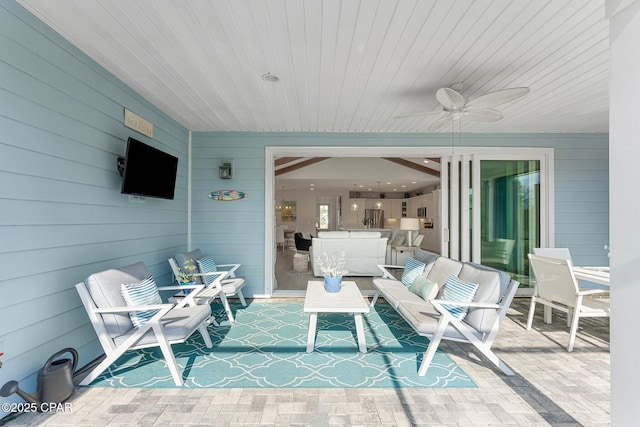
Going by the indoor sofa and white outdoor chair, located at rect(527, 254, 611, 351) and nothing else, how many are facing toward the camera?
0

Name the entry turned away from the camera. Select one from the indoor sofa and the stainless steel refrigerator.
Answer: the indoor sofa

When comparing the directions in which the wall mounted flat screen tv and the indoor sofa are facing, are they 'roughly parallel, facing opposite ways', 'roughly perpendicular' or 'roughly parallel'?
roughly perpendicular

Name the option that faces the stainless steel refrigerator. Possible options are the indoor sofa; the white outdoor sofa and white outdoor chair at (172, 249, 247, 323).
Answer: the indoor sofa

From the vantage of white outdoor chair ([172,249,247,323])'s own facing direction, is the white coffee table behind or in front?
in front

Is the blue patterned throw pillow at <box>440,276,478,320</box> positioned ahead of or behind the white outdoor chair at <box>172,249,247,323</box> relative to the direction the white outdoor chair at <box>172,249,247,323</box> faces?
ahead

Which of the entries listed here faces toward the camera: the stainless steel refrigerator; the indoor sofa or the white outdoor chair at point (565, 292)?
the stainless steel refrigerator

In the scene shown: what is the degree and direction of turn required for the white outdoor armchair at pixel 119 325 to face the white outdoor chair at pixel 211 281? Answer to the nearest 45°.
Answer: approximately 90° to its left

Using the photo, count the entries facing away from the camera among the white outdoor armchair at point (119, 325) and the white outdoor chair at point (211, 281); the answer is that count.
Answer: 0

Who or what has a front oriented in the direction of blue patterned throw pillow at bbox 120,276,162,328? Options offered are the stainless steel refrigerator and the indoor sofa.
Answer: the stainless steel refrigerator

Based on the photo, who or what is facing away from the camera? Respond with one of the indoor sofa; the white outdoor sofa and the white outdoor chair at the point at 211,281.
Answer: the indoor sofa

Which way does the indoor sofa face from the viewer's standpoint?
away from the camera

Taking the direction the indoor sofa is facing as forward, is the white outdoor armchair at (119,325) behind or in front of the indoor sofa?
behind

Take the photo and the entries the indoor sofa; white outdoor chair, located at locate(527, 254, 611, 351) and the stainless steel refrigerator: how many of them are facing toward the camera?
1

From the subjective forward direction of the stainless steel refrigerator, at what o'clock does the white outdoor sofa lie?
The white outdoor sofa is roughly at 12 o'clock from the stainless steel refrigerator.

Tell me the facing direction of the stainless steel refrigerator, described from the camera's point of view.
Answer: facing the viewer

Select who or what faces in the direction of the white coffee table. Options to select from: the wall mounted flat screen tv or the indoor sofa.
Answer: the wall mounted flat screen tv

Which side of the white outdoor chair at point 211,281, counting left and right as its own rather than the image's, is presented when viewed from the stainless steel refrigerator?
left

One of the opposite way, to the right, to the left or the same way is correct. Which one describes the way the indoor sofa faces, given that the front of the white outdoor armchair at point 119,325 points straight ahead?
to the left

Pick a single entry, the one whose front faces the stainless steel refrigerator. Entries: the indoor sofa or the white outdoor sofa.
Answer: the indoor sofa

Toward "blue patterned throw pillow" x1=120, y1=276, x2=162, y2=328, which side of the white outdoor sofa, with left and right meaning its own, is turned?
front

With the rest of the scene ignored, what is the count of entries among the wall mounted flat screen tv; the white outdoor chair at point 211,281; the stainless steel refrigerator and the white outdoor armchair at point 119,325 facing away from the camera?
0
